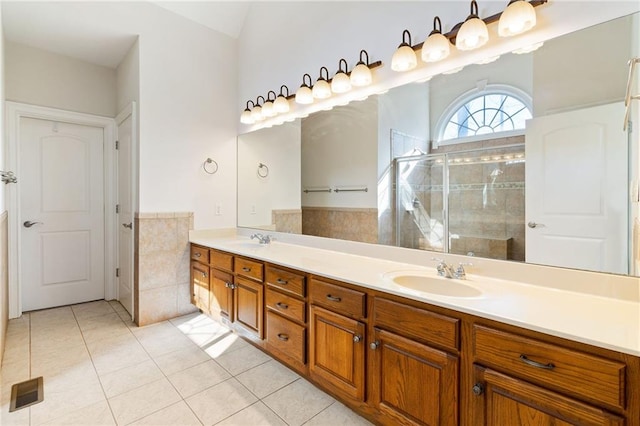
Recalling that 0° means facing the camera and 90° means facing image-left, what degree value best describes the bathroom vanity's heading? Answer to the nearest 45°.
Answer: approximately 45°

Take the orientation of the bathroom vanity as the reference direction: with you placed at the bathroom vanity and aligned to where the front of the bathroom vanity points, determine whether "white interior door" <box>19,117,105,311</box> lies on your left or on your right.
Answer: on your right

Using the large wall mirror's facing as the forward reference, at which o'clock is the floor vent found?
The floor vent is roughly at 1 o'clock from the large wall mirror.

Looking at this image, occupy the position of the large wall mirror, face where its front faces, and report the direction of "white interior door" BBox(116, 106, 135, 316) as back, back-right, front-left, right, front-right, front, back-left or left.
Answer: front-right

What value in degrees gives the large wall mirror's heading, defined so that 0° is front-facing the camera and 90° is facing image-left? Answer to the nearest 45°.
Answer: approximately 45°

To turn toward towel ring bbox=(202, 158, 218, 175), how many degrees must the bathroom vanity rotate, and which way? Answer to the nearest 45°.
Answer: approximately 90° to its right

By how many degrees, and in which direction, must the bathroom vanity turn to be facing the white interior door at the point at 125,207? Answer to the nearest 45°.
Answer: approximately 45° to its right

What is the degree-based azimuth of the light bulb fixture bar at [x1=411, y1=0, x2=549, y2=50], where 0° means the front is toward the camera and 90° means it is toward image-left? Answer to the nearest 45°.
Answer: approximately 45°

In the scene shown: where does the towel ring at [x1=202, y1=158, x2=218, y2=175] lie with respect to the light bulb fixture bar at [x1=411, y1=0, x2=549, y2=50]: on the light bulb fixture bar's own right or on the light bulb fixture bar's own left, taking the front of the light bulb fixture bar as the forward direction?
on the light bulb fixture bar's own right
